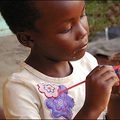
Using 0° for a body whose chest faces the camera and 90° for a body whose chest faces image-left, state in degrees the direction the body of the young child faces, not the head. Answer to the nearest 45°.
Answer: approximately 315°
